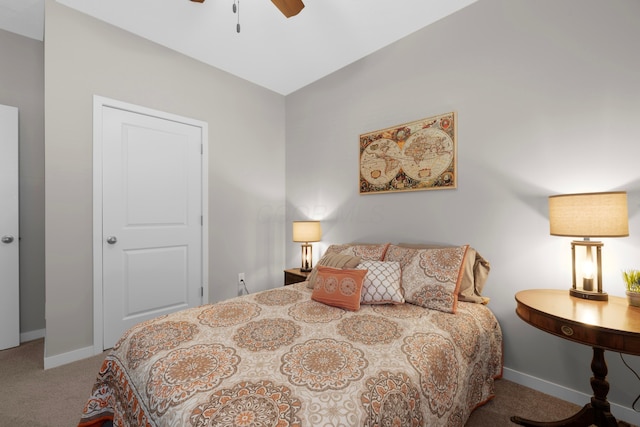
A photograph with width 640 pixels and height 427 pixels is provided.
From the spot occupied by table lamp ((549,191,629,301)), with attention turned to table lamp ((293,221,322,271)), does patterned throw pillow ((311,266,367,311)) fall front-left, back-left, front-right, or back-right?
front-left

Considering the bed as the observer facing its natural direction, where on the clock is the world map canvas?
The world map canvas is roughly at 6 o'clock from the bed.

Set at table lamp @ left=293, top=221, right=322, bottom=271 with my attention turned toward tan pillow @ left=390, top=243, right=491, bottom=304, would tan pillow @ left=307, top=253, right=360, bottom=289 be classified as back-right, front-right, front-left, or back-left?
front-right

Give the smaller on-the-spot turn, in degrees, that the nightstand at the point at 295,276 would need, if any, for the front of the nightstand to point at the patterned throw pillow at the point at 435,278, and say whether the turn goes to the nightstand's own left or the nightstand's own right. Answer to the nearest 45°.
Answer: approximately 90° to the nightstand's own left

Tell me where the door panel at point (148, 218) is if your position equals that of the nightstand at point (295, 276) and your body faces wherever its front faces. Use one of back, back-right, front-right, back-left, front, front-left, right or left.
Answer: front-right

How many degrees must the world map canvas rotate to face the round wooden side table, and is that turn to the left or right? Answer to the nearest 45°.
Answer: approximately 90° to its left

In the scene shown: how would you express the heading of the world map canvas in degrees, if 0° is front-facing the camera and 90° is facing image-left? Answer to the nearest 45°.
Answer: approximately 45°

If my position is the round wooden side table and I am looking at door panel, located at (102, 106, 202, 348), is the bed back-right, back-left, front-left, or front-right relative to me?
front-left

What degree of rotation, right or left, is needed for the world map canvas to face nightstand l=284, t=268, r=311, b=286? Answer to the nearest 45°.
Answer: approximately 45° to its right

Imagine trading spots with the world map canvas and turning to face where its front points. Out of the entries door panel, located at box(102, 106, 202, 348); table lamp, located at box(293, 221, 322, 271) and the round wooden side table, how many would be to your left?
1

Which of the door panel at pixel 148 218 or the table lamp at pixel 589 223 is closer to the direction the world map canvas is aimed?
the door panel

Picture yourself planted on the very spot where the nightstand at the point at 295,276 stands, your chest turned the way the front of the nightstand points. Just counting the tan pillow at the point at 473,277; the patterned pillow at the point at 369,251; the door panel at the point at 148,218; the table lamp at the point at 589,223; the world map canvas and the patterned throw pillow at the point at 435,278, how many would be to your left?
5

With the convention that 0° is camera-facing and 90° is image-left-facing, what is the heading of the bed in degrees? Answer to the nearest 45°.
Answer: approximately 45°

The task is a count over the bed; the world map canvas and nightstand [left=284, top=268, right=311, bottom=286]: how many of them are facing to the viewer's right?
0

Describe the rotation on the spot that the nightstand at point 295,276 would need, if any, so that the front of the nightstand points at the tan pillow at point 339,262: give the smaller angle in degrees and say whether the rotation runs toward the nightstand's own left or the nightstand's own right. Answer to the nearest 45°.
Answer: approximately 90° to the nightstand's own left
